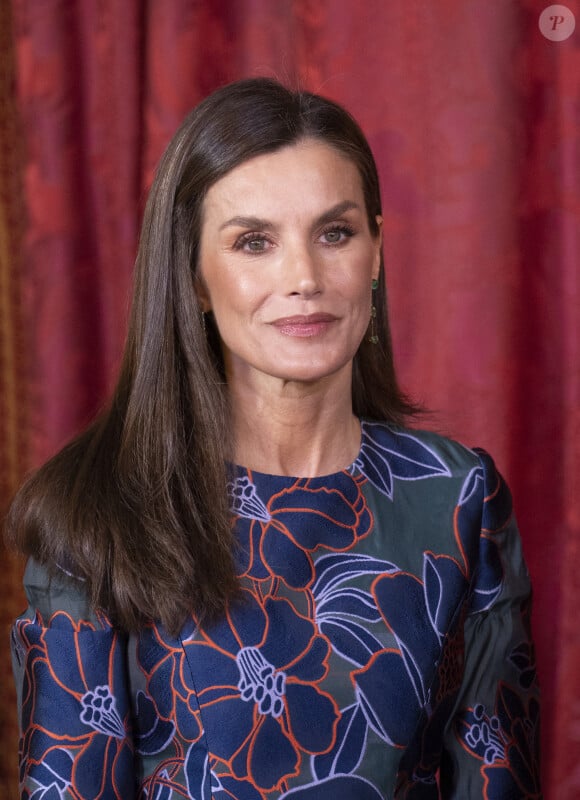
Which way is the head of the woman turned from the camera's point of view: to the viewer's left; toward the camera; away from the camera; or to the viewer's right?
toward the camera

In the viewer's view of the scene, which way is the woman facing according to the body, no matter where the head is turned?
toward the camera
